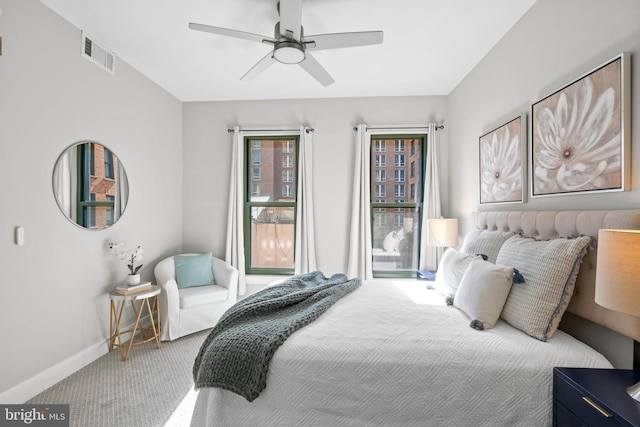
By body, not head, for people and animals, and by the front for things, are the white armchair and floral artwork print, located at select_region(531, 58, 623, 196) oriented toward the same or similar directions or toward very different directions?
very different directions

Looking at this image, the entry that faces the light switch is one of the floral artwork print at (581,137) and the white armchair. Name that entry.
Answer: the floral artwork print

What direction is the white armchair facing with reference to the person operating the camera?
facing the viewer and to the right of the viewer

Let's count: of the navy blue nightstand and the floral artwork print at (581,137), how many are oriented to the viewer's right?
0

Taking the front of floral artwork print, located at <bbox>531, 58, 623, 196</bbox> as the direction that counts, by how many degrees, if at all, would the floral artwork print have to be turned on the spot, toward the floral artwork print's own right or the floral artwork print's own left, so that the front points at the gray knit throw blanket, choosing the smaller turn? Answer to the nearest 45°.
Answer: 0° — it already faces it

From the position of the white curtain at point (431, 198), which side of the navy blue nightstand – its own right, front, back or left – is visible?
right

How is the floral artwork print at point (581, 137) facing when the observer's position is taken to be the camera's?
facing the viewer and to the left of the viewer

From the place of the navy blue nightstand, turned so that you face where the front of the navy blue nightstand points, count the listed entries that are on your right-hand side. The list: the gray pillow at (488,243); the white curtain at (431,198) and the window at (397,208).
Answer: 3

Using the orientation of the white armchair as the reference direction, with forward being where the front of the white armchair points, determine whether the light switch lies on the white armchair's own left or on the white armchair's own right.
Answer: on the white armchair's own right
